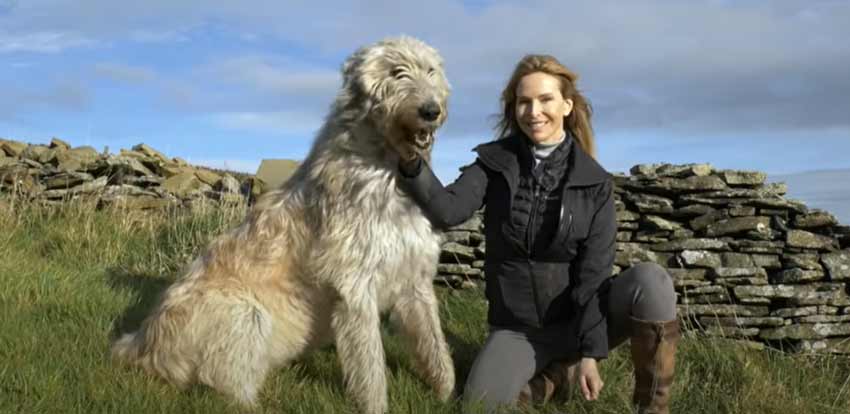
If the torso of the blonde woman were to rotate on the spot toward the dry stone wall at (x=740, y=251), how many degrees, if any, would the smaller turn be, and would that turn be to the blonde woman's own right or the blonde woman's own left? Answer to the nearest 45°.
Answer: approximately 135° to the blonde woman's own left

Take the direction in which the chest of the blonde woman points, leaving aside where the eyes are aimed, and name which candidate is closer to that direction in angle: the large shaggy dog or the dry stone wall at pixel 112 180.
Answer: the large shaggy dog

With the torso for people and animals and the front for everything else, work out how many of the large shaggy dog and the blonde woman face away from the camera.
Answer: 0

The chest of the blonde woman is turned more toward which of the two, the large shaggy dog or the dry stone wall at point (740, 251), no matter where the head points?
the large shaggy dog

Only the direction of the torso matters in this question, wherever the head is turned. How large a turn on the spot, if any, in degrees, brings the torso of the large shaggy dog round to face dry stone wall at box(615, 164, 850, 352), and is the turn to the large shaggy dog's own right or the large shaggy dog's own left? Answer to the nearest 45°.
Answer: approximately 90° to the large shaggy dog's own left

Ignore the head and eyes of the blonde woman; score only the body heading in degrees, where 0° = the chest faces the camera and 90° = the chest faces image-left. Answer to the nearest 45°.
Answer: approximately 0°

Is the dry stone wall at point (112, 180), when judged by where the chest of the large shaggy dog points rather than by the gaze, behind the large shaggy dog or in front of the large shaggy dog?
behind

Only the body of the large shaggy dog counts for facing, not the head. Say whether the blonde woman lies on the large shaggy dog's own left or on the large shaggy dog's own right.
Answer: on the large shaggy dog's own left

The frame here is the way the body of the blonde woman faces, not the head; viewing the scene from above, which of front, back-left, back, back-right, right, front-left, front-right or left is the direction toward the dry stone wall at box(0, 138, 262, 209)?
back-right

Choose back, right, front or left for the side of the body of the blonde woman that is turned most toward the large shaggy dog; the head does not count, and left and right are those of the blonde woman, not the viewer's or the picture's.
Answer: right
